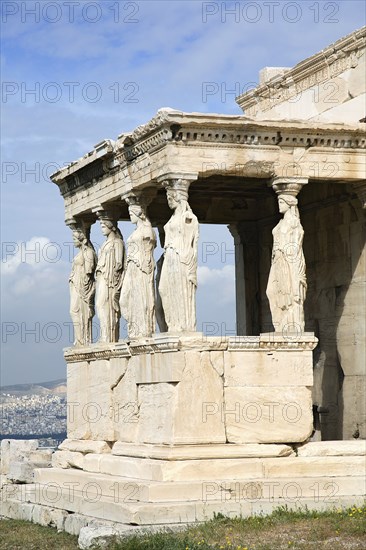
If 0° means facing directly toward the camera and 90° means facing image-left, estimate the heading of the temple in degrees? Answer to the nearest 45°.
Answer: approximately 45°
